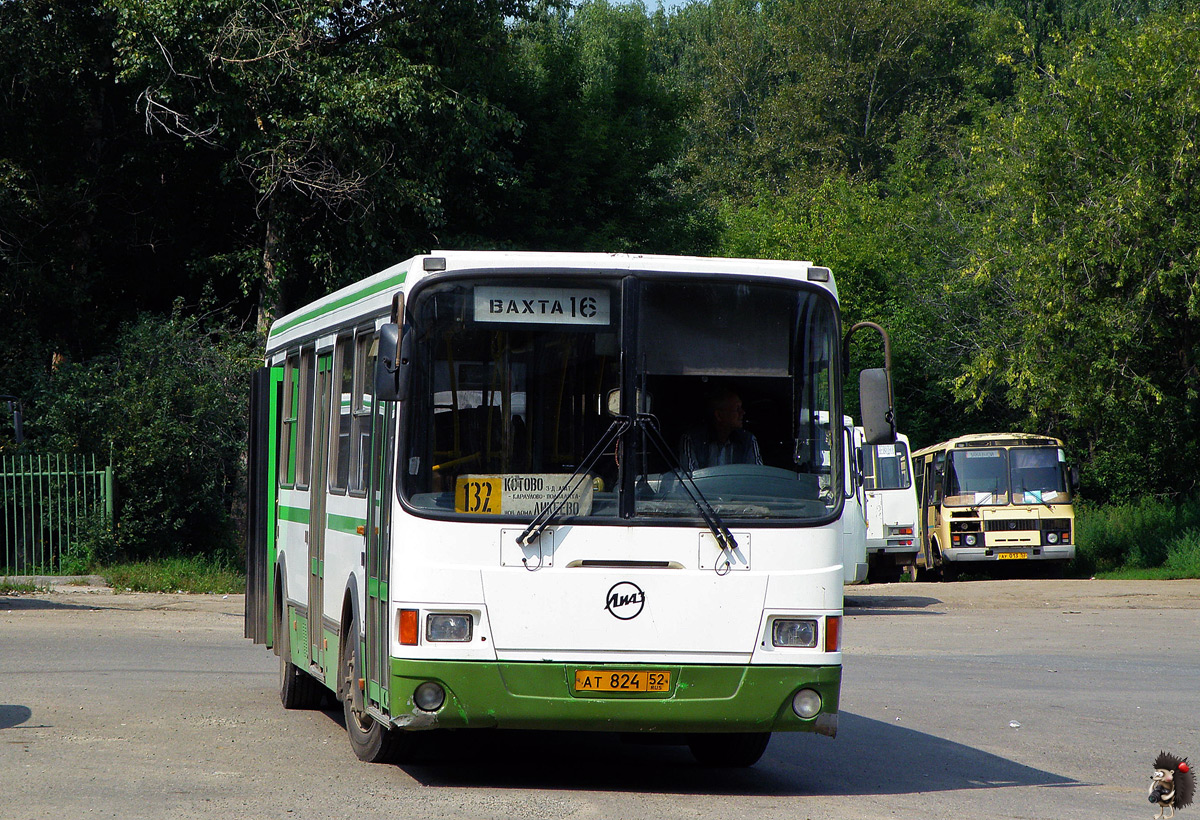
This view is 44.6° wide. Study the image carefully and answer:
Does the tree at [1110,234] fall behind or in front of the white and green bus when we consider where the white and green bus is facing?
behind

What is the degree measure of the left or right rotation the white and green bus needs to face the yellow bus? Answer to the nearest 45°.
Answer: approximately 180°

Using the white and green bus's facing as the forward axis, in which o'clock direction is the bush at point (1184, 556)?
The bush is roughly at 7 o'clock from the white and green bus.

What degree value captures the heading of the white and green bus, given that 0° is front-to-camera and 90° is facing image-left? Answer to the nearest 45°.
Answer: approximately 0°
